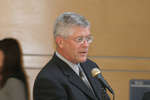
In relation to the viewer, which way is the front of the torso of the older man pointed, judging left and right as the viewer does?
facing the viewer and to the right of the viewer
